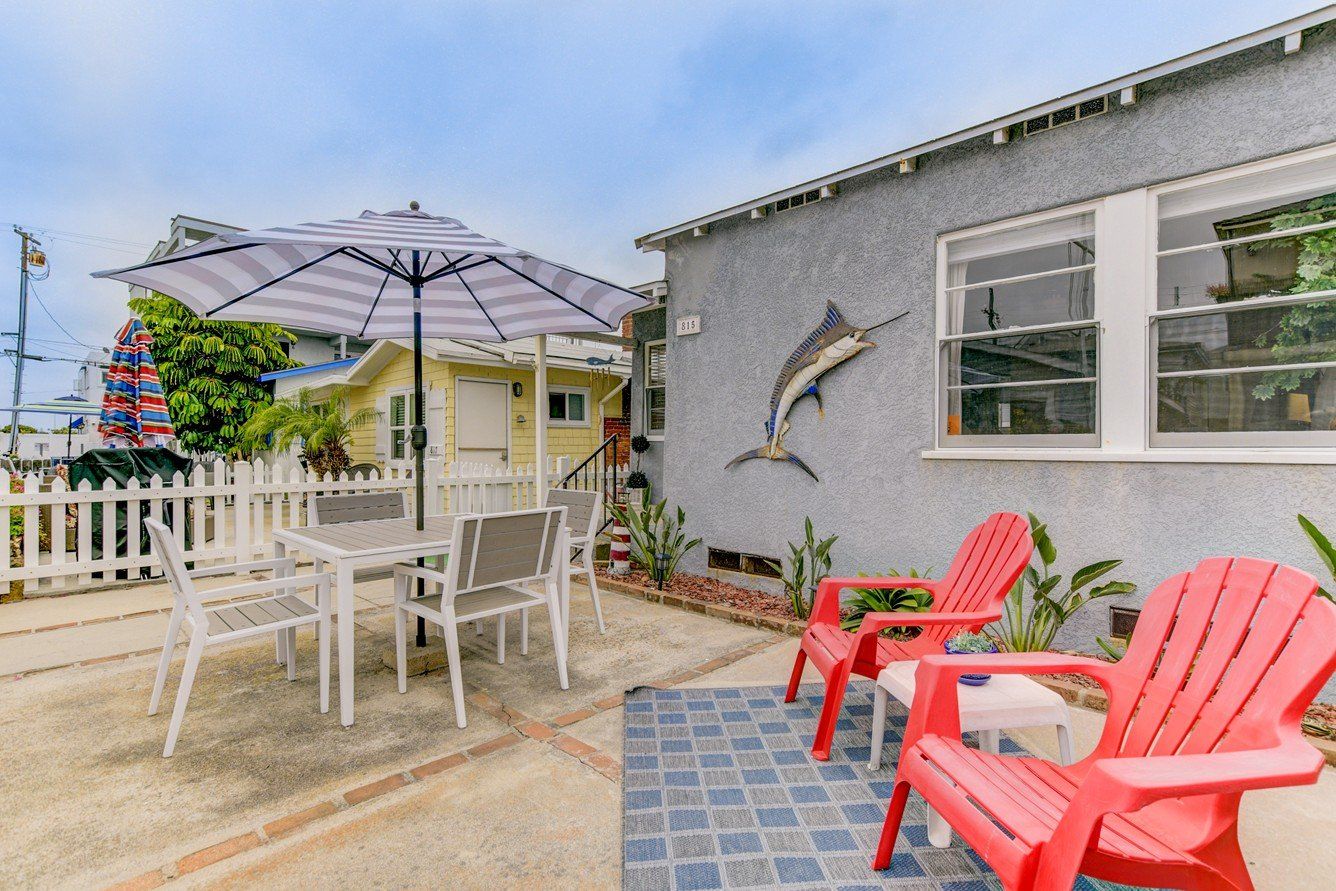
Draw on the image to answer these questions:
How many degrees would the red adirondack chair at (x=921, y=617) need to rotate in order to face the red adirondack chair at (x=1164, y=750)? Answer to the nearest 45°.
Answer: approximately 90° to its left

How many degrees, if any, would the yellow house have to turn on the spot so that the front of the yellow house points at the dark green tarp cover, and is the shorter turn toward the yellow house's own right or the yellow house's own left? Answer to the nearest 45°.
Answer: approximately 45° to the yellow house's own right

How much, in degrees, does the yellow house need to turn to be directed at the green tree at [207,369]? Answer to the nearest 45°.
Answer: approximately 135° to its right

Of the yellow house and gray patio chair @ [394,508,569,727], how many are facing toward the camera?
1

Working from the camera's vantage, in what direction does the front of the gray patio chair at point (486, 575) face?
facing away from the viewer and to the left of the viewer

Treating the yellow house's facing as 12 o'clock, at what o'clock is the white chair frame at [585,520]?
The white chair frame is roughly at 12 o'clock from the yellow house.

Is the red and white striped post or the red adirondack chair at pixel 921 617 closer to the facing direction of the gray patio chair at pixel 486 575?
the red and white striped post

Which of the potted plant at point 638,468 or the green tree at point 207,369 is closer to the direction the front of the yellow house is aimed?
the potted plant

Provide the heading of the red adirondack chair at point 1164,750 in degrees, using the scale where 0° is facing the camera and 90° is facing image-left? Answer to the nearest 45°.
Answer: approximately 45°

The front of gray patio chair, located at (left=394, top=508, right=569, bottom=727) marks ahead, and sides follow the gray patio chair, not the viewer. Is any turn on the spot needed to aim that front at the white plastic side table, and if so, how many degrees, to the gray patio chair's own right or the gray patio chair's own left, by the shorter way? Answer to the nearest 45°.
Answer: approximately 180°

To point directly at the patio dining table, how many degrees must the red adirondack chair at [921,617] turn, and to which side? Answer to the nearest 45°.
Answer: approximately 45° to its right

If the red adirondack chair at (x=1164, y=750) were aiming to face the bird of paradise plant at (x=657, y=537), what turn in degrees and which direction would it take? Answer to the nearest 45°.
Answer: approximately 90° to its right
